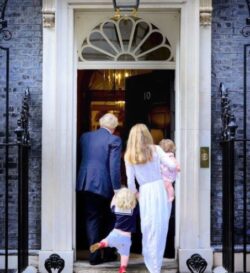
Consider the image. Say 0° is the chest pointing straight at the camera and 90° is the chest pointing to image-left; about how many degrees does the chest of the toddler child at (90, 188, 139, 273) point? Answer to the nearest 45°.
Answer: approximately 180°

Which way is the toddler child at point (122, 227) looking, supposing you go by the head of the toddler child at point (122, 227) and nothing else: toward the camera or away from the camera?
away from the camera

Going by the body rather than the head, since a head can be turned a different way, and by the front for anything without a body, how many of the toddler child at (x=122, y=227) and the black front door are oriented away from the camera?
1

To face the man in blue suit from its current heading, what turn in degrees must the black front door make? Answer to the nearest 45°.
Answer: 0° — it already faces them

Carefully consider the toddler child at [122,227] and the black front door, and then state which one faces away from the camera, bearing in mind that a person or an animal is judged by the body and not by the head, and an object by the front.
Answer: the toddler child

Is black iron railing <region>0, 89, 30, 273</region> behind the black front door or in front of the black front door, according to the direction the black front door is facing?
in front

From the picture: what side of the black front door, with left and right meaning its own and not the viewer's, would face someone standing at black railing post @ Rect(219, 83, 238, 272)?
left

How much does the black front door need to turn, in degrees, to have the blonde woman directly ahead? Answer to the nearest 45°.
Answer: approximately 45° to its left

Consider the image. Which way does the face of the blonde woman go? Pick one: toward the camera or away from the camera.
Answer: away from the camera

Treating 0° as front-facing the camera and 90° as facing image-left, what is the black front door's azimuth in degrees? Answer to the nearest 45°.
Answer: approximately 45°
